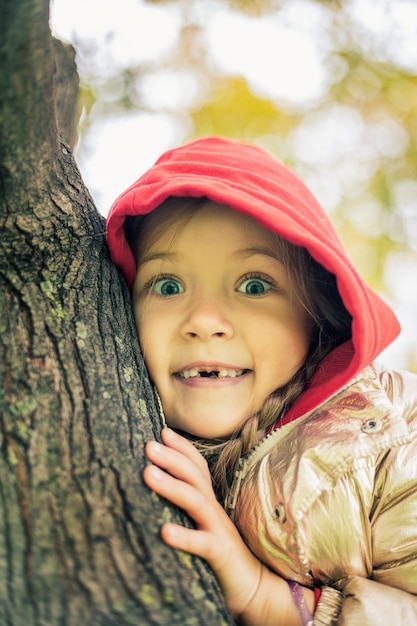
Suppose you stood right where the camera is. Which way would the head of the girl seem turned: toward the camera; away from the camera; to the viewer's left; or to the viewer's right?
toward the camera

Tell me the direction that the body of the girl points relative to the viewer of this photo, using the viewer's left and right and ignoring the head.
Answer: facing the viewer and to the left of the viewer

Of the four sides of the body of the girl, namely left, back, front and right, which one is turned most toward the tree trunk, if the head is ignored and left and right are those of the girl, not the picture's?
front
